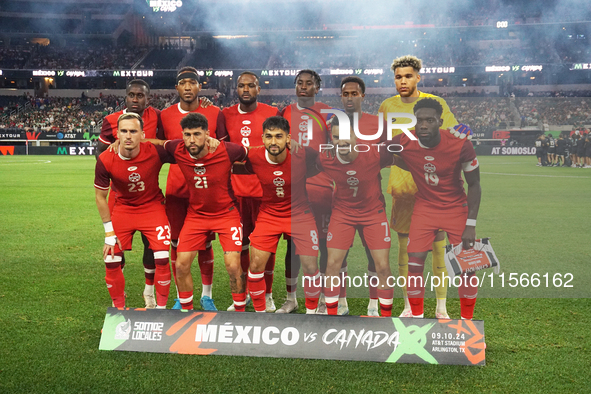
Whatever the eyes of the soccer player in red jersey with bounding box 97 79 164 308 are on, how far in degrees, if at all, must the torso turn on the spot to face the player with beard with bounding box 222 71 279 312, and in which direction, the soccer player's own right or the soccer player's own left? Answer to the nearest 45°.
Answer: approximately 90° to the soccer player's own left

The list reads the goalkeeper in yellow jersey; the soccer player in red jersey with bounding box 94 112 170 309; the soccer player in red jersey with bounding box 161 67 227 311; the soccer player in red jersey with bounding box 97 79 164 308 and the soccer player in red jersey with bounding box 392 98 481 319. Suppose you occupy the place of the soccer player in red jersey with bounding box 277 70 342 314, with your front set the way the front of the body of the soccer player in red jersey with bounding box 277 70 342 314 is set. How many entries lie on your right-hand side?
3

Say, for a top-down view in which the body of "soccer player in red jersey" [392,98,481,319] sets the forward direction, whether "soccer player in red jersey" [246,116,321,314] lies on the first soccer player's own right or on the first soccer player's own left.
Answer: on the first soccer player's own right

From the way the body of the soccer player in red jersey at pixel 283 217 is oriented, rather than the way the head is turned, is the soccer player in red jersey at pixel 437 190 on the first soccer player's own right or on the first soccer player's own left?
on the first soccer player's own left

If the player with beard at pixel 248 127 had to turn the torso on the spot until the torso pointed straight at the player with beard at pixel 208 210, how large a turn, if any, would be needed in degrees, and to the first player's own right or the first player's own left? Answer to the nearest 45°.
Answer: approximately 45° to the first player's own right

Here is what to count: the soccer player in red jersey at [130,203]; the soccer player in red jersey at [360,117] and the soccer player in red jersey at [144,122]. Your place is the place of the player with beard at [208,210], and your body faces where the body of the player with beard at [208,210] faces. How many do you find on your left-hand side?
1

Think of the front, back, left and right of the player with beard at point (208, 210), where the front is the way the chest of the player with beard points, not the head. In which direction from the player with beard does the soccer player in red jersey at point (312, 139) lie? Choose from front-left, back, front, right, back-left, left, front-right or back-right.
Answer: left
